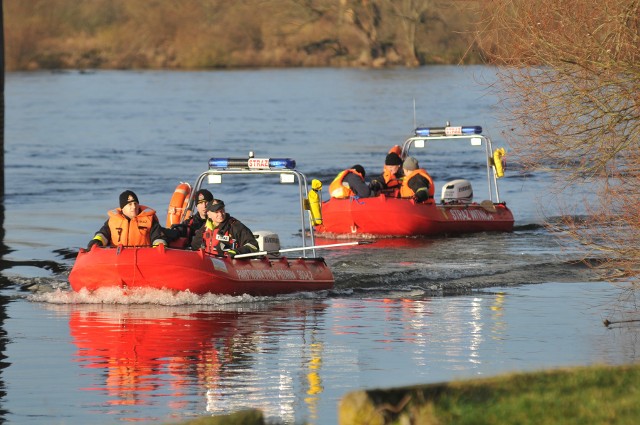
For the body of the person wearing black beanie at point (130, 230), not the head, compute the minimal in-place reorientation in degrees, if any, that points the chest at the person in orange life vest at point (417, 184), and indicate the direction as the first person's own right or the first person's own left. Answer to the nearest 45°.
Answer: approximately 135° to the first person's own left

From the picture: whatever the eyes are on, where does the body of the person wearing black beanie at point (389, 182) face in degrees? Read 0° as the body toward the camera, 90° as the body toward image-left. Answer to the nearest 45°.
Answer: approximately 45°

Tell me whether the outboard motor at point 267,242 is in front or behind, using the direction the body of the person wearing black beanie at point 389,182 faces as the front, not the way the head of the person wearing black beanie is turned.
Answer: in front

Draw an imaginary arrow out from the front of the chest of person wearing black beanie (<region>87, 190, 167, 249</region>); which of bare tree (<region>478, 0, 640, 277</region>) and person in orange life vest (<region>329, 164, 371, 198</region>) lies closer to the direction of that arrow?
the bare tree

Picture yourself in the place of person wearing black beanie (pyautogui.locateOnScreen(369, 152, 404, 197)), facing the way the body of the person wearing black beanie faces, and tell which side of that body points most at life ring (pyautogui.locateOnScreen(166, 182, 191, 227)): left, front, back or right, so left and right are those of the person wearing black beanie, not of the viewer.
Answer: front

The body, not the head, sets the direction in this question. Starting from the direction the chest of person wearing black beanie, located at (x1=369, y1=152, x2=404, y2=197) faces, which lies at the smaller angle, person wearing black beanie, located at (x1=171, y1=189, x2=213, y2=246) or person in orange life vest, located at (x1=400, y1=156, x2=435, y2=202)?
the person wearing black beanie, located at (x1=171, y1=189, x2=213, y2=246)

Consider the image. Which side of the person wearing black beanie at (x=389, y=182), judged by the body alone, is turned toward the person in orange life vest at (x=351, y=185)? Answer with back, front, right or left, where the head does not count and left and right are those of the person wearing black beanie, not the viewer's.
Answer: right
